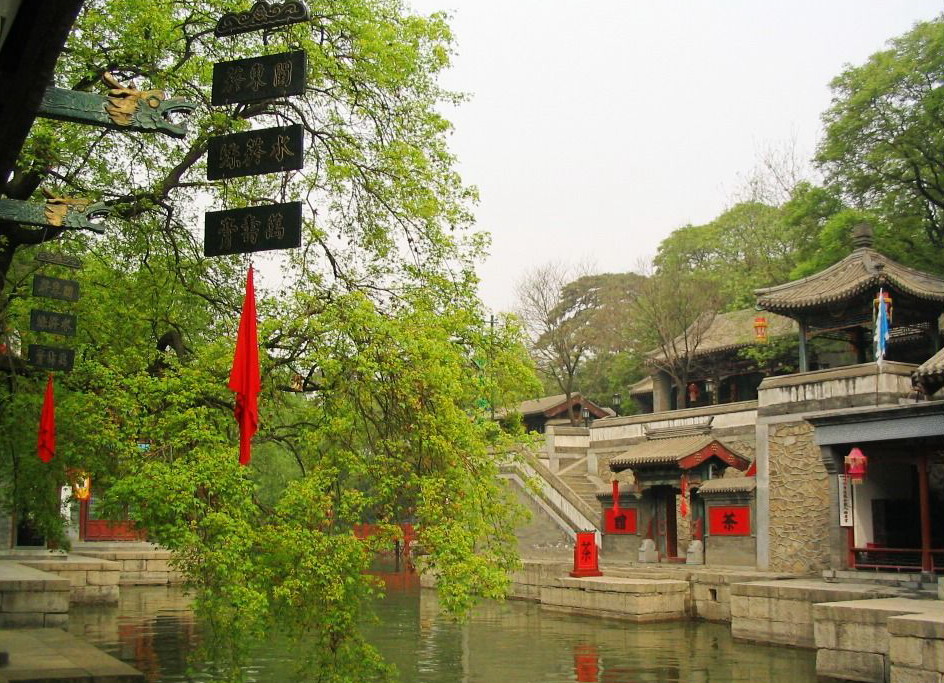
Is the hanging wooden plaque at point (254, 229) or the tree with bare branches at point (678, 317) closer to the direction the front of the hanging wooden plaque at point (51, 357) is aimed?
the hanging wooden plaque

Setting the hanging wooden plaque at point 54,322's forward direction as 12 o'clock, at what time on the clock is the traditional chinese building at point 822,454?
The traditional chinese building is roughly at 8 o'clock from the hanging wooden plaque.

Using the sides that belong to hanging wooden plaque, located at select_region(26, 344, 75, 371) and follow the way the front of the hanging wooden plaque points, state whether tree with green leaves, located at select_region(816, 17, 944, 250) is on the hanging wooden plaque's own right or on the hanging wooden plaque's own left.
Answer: on the hanging wooden plaque's own left

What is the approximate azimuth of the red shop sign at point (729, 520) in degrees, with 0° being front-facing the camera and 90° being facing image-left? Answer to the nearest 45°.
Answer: approximately 0°

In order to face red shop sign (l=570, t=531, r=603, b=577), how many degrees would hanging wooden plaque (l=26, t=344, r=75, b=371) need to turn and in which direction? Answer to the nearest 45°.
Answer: approximately 135° to its left

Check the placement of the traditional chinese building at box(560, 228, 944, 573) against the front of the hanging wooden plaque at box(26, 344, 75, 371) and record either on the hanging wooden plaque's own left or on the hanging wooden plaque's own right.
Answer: on the hanging wooden plaque's own left

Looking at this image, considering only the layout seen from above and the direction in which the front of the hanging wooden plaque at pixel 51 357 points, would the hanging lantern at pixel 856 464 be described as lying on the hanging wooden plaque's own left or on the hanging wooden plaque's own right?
on the hanging wooden plaque's own left
